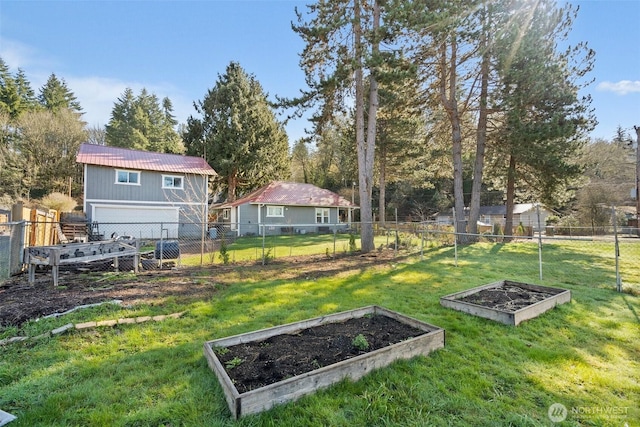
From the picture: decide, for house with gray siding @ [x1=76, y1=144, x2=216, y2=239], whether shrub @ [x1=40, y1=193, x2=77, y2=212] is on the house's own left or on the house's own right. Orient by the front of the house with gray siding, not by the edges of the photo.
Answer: on the house's own right

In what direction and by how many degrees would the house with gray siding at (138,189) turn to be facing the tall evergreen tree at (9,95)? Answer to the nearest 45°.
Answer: approximately 135° to its right

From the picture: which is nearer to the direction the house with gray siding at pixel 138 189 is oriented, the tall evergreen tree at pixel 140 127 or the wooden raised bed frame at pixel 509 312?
the wooden raised bed frame

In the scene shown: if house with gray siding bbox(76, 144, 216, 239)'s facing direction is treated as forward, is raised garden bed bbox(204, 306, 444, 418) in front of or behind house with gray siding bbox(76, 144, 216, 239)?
in front

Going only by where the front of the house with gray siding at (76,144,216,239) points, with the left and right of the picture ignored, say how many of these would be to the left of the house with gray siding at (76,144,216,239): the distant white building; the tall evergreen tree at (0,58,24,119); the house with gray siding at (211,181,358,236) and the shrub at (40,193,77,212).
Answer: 2

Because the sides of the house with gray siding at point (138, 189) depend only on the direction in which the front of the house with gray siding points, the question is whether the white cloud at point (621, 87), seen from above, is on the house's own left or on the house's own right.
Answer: on the house's own left

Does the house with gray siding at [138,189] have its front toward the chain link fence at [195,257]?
yes

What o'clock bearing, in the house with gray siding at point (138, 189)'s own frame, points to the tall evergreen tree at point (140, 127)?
The tall evergreen tree is roughly at 6 o'clock from the house with gray siding.

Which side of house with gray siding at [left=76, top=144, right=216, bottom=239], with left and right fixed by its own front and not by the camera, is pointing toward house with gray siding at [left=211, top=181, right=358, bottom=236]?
left

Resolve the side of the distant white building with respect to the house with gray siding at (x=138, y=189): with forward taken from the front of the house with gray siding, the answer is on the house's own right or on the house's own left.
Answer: on the house's own left

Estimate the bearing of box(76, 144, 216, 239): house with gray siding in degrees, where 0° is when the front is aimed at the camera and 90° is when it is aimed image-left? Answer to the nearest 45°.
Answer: approximately 0°
